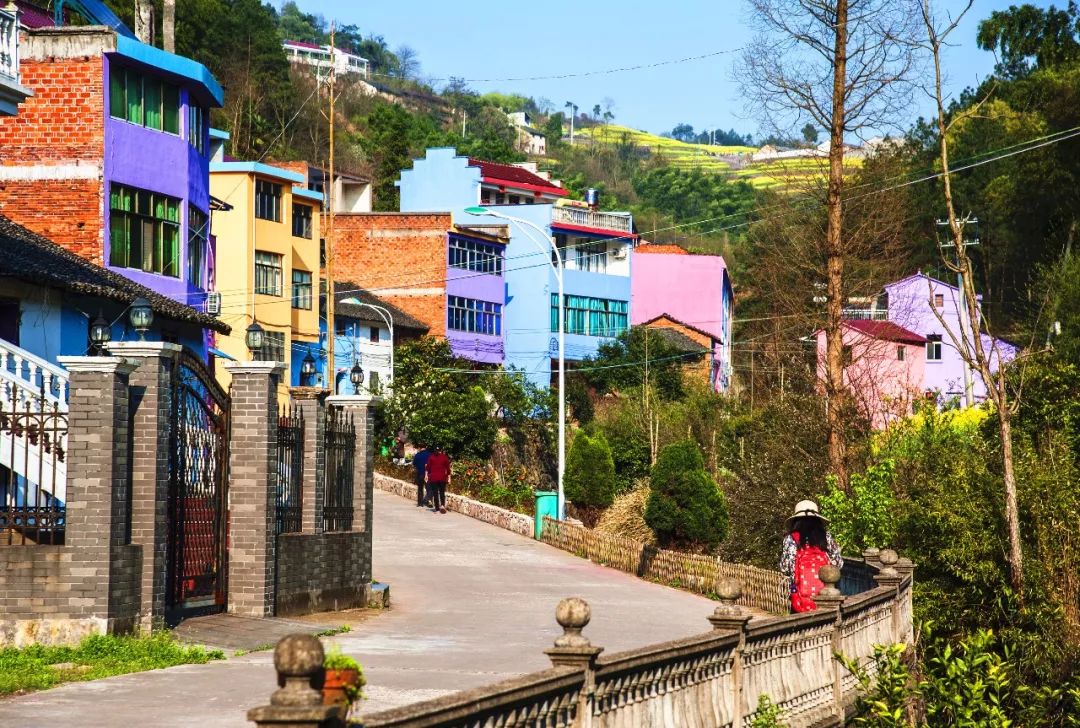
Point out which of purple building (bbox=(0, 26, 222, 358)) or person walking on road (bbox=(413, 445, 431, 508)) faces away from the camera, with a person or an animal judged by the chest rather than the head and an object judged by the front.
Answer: the person walking on road

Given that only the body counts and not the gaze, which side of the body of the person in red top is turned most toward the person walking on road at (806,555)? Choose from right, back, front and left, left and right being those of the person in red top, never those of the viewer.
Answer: back

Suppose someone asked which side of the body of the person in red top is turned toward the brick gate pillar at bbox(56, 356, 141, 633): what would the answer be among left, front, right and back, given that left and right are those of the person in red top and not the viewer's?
back

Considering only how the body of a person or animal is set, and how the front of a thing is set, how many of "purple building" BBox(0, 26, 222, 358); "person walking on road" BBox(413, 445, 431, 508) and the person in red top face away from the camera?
2

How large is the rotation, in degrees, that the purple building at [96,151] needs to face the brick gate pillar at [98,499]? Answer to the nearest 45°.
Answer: approximately 45° to its right

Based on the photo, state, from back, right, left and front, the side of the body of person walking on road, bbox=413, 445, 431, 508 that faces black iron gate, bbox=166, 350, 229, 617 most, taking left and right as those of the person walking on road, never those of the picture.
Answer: back

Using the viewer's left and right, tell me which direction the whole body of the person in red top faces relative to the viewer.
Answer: facing away from the viewer

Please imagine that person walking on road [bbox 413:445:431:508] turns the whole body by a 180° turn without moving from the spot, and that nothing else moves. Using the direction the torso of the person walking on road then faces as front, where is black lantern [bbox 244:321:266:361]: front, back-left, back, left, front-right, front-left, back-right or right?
front

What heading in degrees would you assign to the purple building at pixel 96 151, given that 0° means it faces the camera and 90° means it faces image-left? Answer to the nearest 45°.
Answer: approximately 315°

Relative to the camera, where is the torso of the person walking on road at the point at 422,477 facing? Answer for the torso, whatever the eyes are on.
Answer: away from the camera

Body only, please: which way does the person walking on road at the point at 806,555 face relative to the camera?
away from the camera

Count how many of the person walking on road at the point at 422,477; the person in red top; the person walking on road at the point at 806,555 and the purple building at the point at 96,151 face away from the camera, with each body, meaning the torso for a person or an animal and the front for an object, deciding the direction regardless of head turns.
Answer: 3

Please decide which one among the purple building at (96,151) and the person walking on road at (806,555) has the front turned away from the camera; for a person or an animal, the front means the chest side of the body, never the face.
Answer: the person walking on road

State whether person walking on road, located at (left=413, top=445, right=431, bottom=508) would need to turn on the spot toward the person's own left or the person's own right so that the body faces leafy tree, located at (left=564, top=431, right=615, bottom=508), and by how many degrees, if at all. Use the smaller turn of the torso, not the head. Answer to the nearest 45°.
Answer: approximately 90° to the person's own right

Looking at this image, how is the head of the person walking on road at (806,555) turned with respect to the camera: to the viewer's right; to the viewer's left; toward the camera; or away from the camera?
away from the camera

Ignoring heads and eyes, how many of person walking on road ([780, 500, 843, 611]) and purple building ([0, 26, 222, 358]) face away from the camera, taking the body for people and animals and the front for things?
1
